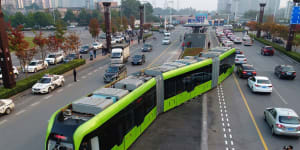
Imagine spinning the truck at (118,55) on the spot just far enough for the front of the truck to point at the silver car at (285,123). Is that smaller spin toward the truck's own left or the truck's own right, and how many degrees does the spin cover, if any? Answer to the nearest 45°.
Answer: approximately 45° to the truck's own left

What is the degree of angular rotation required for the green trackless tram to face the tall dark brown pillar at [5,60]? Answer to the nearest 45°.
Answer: approximately 90° to its right

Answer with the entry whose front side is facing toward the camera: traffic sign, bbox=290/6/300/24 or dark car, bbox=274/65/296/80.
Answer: the traffic sign

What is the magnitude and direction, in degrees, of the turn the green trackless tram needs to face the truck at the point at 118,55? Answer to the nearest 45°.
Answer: approximately 135° to its right

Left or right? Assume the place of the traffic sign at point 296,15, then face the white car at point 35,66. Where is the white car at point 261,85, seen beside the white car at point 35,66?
left

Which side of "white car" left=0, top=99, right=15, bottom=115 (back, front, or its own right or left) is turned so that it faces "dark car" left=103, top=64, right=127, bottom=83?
back

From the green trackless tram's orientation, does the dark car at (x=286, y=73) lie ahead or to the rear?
to the rear

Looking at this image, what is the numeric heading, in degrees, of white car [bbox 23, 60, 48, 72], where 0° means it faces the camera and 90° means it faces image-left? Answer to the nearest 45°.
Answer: approximately 45°

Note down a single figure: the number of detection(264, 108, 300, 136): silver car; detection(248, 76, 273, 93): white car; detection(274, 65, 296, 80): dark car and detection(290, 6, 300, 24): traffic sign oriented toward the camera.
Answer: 1

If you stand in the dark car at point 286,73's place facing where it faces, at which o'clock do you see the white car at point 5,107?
The white car is roughly at 9 o'clock from the dark car.

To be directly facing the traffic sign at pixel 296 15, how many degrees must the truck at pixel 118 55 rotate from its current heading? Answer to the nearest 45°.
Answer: approximately 135° to its left

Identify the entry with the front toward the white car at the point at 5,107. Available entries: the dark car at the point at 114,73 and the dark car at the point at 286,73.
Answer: the dark car at the point at 114,73

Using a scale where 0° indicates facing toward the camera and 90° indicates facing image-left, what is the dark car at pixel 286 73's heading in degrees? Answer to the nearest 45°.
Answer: approximately 135°

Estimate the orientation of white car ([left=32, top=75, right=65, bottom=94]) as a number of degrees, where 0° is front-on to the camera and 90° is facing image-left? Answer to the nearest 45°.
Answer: approximately 45°

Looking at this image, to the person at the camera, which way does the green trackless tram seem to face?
facing the viewer and to the left of the viewer

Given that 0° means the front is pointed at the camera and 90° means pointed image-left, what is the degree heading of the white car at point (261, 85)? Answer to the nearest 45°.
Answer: approximately 135°

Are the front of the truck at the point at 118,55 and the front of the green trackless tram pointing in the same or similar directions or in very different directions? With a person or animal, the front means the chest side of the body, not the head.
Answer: same or similar directions
